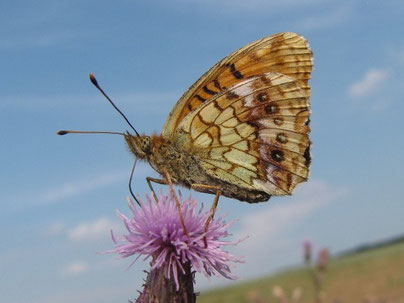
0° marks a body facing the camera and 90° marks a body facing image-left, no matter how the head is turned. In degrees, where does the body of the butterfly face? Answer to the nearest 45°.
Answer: approximately 90°

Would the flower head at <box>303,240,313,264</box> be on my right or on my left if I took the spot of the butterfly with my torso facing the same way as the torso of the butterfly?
on my right
